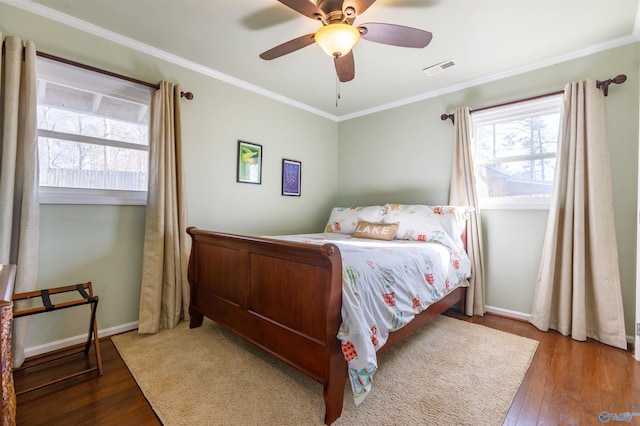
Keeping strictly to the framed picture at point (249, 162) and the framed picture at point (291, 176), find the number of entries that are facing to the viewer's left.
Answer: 0

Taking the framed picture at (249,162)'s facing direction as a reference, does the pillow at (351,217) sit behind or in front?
in front

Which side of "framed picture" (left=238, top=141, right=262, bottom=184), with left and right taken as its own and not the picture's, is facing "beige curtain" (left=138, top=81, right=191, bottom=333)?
right

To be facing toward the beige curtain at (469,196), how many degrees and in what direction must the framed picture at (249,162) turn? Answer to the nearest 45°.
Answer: approximately 45° to its left

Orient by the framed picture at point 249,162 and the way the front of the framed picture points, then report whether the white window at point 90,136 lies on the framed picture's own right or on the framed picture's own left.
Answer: on the framed picture's own right

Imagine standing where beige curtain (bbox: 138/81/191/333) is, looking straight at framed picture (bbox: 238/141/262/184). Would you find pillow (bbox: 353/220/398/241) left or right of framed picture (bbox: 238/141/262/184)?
right

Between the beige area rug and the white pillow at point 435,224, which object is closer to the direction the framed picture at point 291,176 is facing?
the white pillow

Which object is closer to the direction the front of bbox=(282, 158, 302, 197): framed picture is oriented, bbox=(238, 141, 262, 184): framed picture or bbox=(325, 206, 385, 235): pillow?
the pillow

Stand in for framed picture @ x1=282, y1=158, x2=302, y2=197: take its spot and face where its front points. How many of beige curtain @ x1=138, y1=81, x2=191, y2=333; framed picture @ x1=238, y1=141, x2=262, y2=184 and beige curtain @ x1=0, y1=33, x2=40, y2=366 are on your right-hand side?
3

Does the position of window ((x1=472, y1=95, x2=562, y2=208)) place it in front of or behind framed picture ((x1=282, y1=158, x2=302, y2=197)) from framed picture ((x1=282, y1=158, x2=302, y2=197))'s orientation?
in front

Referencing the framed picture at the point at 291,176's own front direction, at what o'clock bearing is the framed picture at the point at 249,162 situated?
the framed picture at the point at 249,162 is roughly at 3 o'clock from the framed picture at the point at 291,176.

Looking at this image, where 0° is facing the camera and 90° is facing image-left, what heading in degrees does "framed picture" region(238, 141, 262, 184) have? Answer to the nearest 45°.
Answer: approximately 315°
